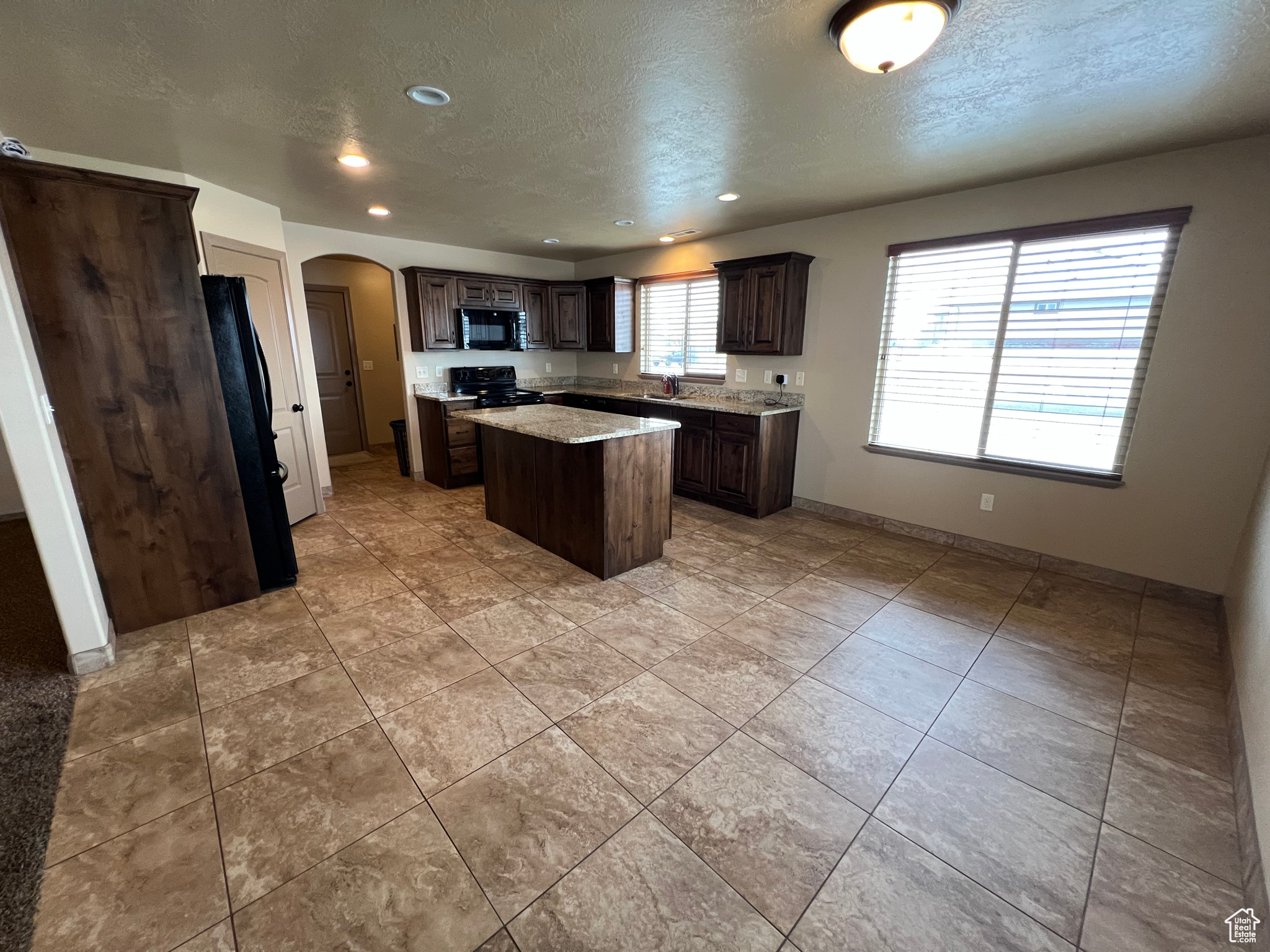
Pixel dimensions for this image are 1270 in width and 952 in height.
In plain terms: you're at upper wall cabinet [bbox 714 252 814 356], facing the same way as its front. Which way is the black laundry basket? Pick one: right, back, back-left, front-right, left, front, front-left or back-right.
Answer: front-right

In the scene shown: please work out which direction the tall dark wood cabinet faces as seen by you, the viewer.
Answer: facing to the right of the viewer

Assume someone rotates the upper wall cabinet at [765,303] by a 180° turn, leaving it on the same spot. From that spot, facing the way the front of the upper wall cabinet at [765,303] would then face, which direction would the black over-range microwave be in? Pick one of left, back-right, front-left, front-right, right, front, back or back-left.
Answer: back-left

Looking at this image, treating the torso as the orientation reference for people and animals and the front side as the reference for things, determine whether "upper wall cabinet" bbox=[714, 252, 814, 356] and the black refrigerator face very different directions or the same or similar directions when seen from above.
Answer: very different directions

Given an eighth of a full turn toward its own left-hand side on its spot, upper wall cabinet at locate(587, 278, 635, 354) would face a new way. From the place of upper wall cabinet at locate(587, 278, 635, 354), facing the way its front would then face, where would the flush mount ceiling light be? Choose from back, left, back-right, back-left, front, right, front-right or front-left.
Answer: front

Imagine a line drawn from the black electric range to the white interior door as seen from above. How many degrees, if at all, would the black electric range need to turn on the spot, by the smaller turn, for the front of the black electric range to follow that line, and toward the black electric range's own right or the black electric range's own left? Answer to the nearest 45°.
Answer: approximately 90° to the black electric range's own right

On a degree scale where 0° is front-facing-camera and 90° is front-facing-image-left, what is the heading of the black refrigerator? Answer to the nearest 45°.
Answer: approximately 270°

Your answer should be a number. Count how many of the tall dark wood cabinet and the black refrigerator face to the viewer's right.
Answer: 2

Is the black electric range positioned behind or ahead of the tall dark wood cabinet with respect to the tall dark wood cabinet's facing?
ahead

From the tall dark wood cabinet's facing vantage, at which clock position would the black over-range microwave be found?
The black over-range microwave is roughly at 11 o'clock from the tall dark wood cabinet.

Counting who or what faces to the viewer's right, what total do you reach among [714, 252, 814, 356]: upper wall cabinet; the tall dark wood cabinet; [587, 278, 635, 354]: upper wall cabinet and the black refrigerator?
2

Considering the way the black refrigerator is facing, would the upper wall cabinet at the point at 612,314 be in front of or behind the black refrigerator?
in front

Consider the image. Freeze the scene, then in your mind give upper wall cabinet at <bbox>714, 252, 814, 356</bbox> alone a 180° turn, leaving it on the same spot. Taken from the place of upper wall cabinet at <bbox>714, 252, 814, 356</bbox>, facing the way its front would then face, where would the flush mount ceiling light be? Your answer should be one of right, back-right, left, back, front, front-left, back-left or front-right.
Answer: back-right

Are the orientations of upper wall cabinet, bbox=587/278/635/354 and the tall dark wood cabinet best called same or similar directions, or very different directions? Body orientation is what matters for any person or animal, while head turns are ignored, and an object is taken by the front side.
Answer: very different directions
